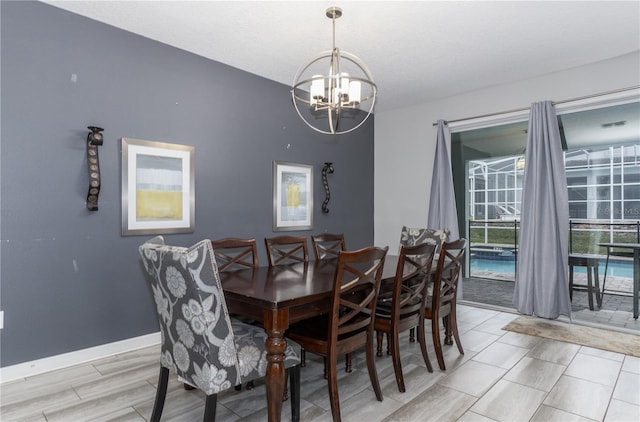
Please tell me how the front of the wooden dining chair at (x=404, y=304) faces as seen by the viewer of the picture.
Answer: facing away from the viewer and to the left of the viewer

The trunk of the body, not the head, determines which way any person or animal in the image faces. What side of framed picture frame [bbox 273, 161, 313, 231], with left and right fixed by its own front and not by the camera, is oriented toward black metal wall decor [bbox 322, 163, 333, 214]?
left

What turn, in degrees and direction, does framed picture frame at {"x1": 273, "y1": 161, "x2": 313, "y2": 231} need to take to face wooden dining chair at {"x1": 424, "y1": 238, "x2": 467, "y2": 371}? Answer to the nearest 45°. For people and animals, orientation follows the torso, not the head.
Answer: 0° — it already faces it

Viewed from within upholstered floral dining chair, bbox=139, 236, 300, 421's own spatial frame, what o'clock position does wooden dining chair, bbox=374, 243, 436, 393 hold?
The wooden dining chair is roughly at 1 o'clock from the upholstered floral dining chair.

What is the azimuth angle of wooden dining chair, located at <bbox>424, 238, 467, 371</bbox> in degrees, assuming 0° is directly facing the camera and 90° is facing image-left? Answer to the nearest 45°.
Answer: approximately 135°

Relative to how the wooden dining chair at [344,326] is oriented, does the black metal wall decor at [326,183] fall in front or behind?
in front

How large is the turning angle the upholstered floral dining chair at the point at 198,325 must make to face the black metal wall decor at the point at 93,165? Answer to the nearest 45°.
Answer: approximately 90° to its left

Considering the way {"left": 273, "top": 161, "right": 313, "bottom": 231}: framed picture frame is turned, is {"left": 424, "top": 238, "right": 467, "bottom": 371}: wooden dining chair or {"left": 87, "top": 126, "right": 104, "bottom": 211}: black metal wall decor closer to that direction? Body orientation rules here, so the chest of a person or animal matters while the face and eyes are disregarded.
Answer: the wooden dining chair

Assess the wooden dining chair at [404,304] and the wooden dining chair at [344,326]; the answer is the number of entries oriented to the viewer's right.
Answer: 0

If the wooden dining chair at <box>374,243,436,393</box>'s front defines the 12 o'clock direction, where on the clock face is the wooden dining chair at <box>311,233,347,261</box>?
the wooden dining chair at <box>311,233,347,261</box> is roughly at 12 o'clock from the wooden dining chair at <box>374,243,436,393</box>.

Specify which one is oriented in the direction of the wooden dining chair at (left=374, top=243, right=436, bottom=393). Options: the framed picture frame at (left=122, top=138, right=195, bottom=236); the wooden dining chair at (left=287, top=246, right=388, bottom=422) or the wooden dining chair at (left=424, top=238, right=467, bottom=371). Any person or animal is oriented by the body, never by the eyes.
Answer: the framed picture frame
